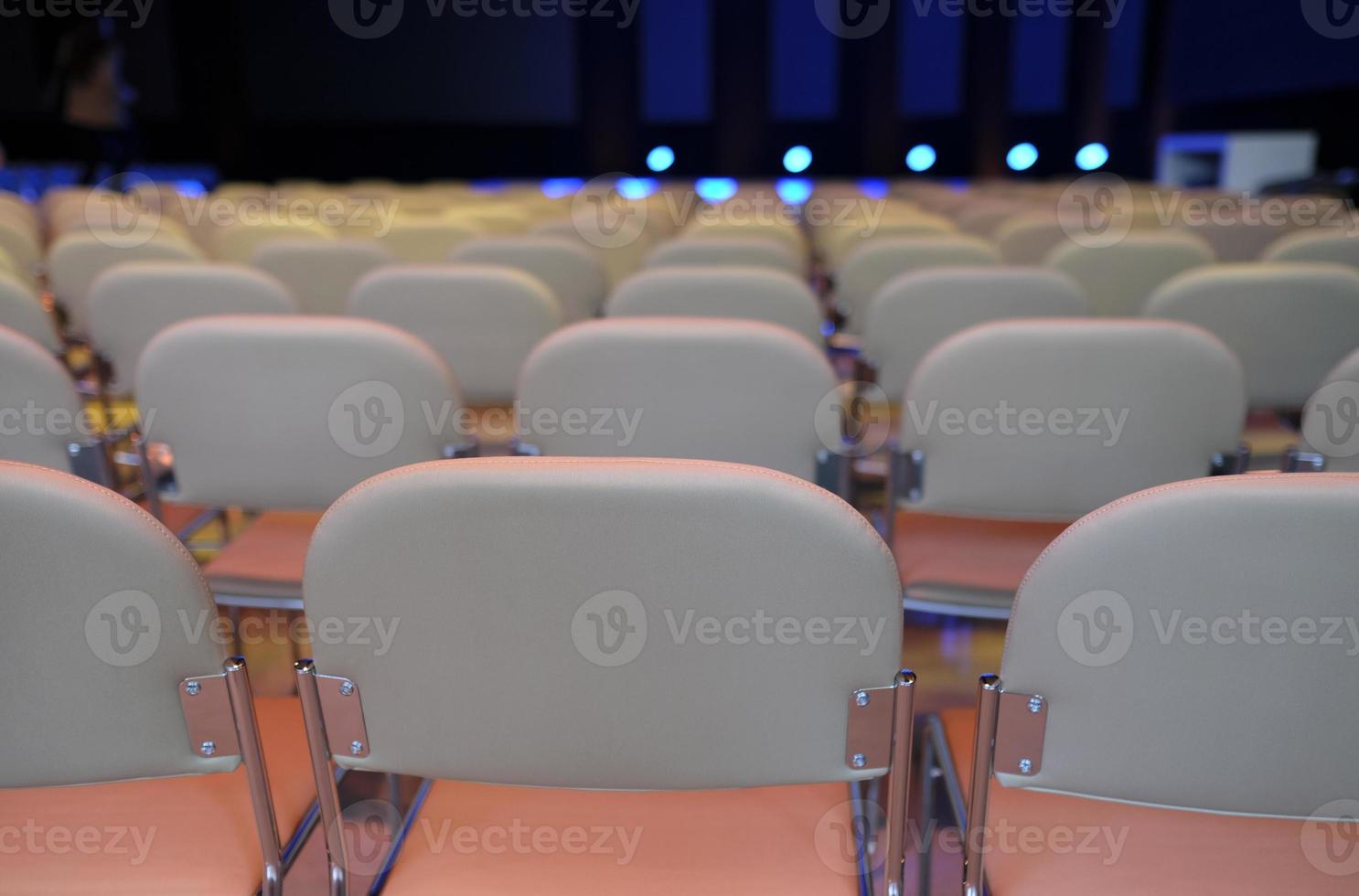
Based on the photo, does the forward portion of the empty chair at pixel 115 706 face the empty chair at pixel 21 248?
yes

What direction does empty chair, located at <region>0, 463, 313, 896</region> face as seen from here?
away from the camera

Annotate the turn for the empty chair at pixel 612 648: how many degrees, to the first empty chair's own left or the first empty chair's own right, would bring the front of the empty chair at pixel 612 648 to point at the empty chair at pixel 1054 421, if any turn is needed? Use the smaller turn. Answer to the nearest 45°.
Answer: approximately 45° to the first empty chair's own right

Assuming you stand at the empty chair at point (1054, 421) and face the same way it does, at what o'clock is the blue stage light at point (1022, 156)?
The blue stage light is roughly at 12 o'clock from the empty chair.

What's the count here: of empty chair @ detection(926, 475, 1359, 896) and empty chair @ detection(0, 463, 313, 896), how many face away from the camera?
2

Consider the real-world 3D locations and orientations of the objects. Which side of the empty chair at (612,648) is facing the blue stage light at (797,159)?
front

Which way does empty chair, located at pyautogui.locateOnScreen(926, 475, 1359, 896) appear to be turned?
away from the camera

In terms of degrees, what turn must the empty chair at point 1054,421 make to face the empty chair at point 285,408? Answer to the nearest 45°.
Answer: approximately 90° to its left

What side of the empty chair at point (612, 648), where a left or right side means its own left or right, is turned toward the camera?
back

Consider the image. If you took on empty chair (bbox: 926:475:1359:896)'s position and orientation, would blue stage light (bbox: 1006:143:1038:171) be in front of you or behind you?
in front

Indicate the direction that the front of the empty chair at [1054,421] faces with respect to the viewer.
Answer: facing away from the viewer

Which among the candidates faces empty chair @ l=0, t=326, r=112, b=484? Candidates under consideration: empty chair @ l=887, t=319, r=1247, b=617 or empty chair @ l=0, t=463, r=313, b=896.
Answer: empty chair @ l=0, t=463, r=313, b=896
